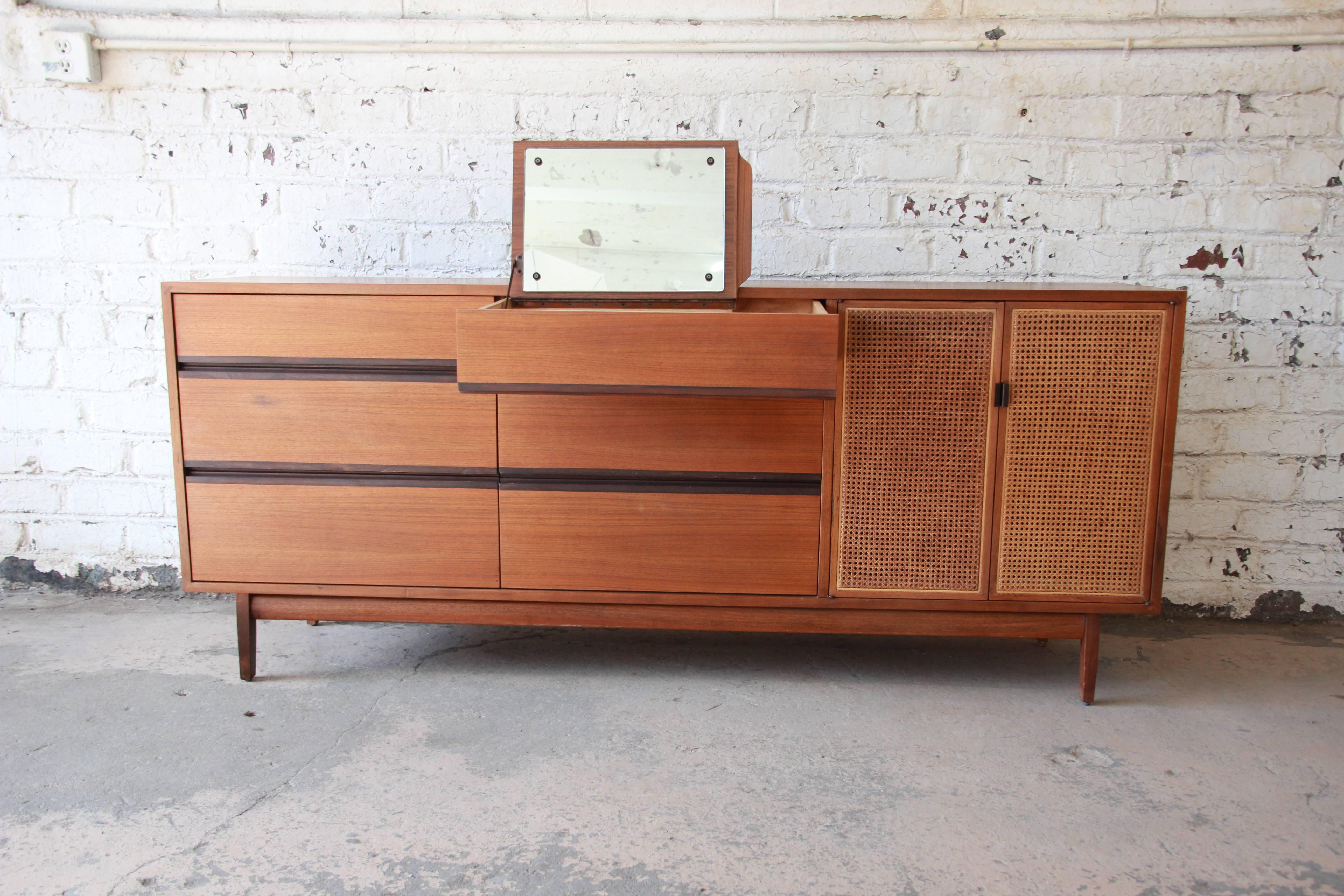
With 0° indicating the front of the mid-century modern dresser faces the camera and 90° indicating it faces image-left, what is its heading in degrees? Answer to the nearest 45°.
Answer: approximately 0°

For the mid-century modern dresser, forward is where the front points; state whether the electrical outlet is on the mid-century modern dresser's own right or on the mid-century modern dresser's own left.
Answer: on the mid-century modern dresser's own right
